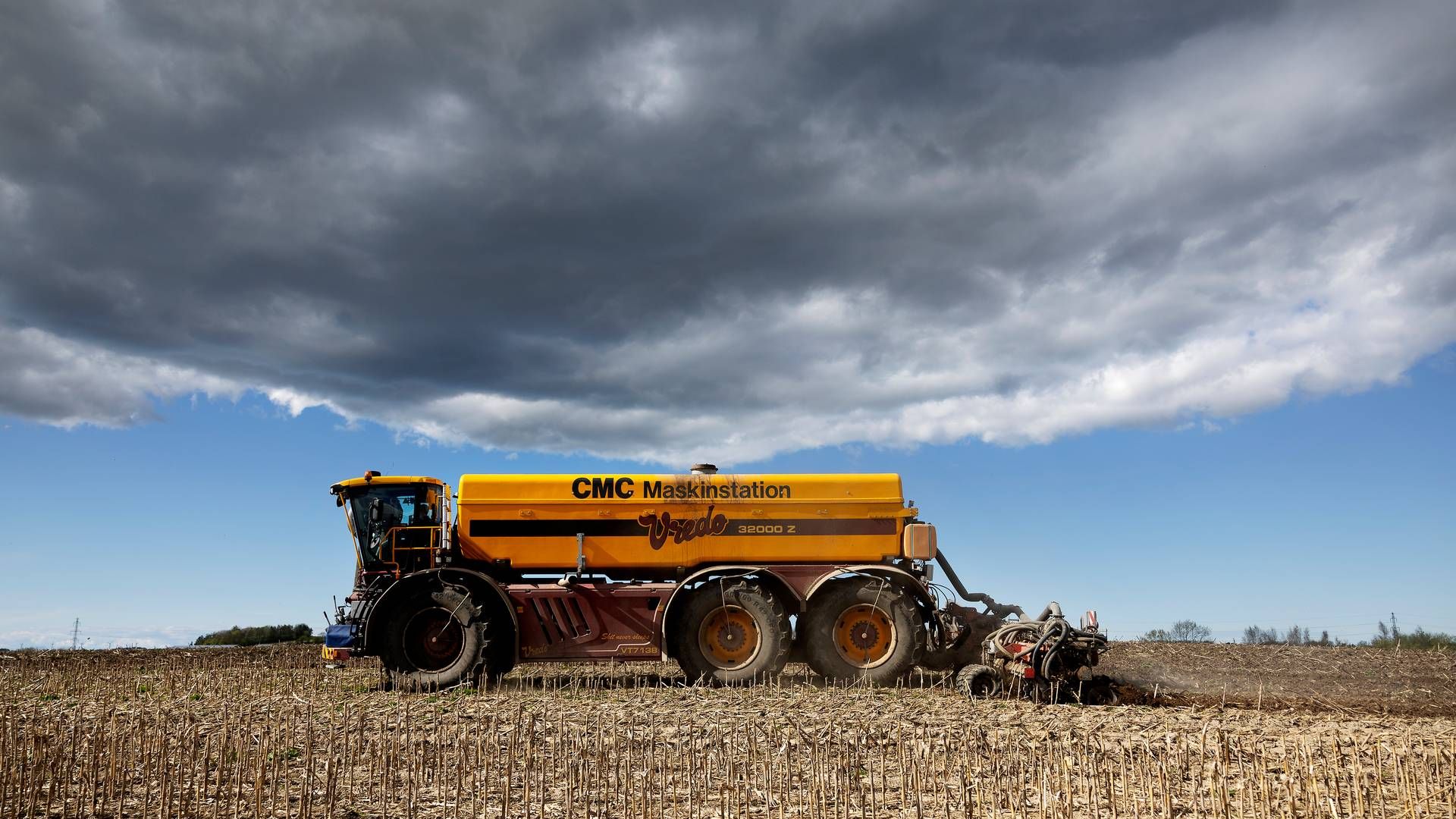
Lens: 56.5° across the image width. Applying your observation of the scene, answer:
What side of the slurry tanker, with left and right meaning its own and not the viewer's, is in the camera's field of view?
left
